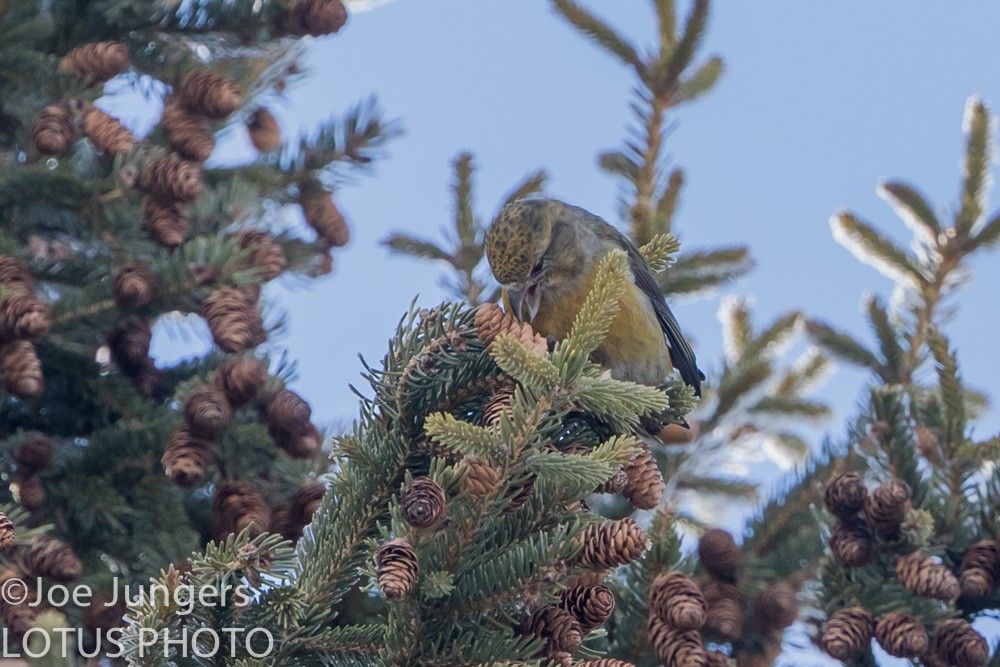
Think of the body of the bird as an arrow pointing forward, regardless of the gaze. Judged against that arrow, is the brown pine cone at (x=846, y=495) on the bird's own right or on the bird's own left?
on the bird's own left

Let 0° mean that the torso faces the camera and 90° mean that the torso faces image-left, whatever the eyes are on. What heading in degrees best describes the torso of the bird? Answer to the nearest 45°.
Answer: approximately 45°

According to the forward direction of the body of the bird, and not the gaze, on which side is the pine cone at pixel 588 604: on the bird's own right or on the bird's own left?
on the bird's own left

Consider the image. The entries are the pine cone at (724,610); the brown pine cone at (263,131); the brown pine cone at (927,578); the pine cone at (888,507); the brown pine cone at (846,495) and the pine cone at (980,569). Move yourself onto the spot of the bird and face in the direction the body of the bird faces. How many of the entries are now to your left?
5

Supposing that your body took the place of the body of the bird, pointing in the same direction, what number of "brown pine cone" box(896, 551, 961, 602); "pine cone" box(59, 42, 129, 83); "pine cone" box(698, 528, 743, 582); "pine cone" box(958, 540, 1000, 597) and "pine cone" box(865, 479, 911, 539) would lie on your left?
4

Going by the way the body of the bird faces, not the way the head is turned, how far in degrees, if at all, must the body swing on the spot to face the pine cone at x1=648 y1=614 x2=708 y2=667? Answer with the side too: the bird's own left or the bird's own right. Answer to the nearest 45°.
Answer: approximately 90° to the bird's own left

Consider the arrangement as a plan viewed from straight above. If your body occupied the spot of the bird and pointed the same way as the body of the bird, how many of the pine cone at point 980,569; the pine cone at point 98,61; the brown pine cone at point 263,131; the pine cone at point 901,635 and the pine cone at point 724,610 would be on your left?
3

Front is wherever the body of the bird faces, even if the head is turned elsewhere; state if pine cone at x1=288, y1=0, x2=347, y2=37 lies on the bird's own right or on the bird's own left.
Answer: on the bird's own right

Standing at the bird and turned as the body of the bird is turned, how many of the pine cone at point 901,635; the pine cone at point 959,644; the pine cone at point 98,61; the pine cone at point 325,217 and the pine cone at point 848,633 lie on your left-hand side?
3

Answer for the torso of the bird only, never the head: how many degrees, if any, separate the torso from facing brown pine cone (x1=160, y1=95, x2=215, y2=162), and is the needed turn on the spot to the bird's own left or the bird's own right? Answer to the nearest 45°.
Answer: approximately 45° to the bird's own right

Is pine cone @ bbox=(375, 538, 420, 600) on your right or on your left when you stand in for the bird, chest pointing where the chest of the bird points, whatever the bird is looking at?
on your right
